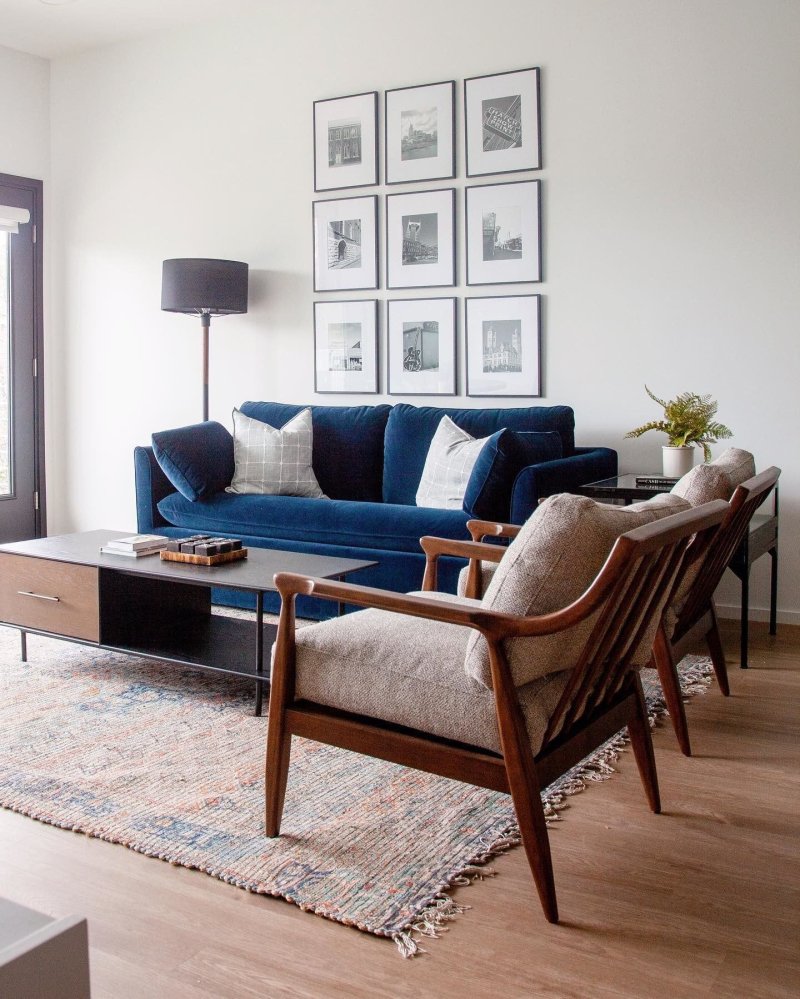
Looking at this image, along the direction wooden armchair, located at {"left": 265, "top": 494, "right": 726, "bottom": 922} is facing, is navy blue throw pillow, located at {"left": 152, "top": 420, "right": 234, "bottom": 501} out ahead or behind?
ahead

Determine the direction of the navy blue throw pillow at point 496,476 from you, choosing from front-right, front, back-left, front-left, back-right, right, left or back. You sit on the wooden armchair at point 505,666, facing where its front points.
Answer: front-right

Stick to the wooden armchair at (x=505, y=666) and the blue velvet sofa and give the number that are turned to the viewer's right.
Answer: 0

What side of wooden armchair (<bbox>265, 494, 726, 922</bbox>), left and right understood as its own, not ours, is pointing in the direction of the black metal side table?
right

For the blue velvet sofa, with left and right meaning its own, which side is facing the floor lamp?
right

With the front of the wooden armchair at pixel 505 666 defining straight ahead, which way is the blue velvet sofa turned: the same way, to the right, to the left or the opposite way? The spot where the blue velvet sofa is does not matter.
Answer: to the left

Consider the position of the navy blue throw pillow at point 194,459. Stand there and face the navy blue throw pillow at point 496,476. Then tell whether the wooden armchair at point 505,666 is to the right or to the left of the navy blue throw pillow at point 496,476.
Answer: right

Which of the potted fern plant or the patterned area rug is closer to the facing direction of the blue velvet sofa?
the patterned area rug

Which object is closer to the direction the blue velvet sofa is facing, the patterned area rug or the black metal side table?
the patterned area rug

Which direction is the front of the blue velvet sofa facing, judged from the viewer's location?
facing the viewer and to the left of the viewer

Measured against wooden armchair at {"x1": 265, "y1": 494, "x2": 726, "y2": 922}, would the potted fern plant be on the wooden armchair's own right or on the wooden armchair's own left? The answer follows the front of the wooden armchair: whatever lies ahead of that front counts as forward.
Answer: on the wooden armchair's own right

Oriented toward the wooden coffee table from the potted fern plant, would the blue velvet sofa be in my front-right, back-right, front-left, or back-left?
front-right

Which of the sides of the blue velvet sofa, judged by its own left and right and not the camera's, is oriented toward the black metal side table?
left

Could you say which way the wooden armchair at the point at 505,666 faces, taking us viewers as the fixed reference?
facing away from the viewer and to the left of the viewer

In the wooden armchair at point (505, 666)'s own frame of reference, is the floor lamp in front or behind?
in front

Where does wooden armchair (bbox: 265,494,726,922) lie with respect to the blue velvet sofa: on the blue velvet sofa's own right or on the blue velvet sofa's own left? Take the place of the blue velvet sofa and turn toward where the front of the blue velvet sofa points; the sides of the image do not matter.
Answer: on the blue velvet sofa's own left

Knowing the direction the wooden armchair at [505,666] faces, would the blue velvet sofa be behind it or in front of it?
in front

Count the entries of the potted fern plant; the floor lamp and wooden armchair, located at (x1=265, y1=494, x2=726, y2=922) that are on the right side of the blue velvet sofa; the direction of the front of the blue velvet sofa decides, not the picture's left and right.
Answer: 1

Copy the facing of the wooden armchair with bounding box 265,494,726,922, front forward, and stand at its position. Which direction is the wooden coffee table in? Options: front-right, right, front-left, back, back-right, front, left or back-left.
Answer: front
